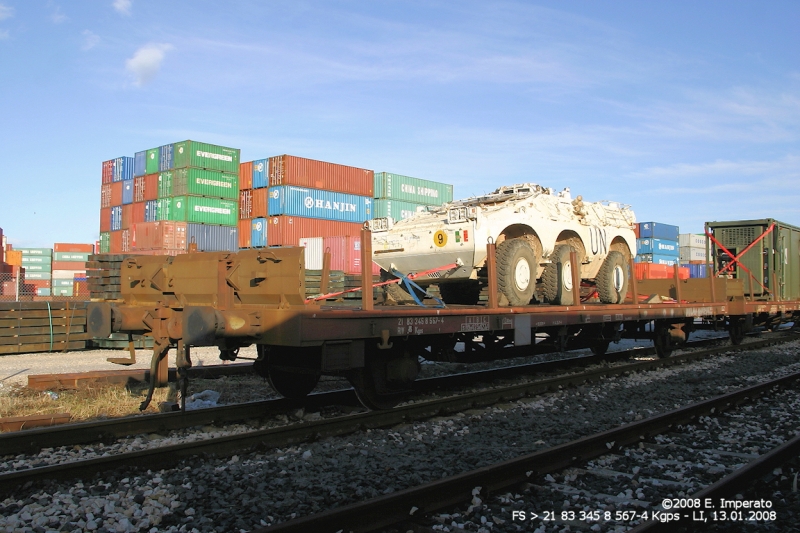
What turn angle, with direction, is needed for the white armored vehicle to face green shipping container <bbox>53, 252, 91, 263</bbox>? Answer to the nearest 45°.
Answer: approximately 90° to its right

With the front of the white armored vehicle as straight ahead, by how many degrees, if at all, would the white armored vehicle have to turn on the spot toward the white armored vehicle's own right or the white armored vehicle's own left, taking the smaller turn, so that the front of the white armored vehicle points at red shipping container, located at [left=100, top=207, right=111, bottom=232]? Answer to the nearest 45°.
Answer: approximately 90° to the white armored vehicle's own right

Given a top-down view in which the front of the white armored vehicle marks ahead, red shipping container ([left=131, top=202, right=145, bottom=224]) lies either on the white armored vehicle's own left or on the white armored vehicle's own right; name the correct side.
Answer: on the white armored vehicle's own right

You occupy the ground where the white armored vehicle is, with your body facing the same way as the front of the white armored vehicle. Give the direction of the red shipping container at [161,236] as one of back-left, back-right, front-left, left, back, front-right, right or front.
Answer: right

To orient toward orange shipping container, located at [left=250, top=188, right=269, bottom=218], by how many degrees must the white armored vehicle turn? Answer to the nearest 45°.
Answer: approximately 90° to its right

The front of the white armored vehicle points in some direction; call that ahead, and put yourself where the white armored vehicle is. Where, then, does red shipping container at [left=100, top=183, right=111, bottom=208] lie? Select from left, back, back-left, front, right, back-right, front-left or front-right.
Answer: right

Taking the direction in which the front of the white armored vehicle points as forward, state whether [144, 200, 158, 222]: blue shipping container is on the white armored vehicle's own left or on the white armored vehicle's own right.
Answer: on the white armored vehicle's own right

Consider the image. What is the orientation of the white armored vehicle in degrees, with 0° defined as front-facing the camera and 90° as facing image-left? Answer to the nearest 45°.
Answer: approximately 45°

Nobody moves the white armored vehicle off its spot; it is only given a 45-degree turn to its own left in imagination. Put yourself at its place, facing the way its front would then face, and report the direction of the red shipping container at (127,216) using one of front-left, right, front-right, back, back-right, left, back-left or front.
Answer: back-right

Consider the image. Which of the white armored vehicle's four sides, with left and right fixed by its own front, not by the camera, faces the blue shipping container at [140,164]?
right

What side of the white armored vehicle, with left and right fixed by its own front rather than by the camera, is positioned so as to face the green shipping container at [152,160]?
right

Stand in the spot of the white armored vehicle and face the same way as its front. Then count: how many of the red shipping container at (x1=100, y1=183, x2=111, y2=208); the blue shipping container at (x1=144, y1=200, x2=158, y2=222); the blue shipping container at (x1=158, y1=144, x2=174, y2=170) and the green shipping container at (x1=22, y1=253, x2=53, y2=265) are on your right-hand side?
4

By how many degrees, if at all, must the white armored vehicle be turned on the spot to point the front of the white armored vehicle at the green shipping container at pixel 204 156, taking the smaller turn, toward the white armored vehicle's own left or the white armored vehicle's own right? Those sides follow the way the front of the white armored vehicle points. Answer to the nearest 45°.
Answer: approximately 90° to the white armored vehicle's own right

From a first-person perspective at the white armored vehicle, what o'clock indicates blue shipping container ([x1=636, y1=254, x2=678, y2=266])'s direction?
The blue shipping container is roughly at 5 o'clock from the white armored vehicle.
